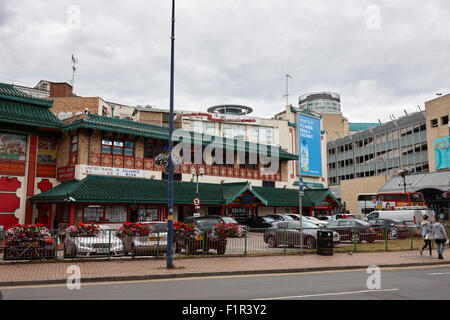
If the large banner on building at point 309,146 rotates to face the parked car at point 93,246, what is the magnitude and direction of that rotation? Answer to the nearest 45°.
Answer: approximately 45° to its right

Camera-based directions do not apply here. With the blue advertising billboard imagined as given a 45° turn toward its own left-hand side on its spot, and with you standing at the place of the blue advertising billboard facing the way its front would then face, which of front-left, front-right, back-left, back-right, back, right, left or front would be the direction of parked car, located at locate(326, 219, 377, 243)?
front-right

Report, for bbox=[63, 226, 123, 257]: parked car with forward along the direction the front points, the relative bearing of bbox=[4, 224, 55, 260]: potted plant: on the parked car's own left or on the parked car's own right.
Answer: on the parked car's own right

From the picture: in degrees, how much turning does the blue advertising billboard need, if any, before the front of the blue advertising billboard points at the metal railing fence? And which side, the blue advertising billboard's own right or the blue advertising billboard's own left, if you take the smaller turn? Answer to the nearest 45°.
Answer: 0° — it already faces it

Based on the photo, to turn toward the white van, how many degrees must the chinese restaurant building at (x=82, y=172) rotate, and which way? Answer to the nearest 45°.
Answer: approximately 45° to its left

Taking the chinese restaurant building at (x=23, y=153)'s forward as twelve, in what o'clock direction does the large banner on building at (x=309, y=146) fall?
The large banner on building is roughly at 10 o'clock from the chinese restaurant building.

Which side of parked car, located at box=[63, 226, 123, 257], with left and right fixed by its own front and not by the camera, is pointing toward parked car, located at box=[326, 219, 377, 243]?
left

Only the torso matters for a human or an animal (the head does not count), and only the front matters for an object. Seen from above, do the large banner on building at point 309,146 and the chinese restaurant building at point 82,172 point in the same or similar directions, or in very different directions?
same or similar directions

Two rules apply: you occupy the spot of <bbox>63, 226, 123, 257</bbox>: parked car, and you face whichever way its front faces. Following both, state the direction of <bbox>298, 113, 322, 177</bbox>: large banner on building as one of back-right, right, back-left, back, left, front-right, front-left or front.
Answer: back-left

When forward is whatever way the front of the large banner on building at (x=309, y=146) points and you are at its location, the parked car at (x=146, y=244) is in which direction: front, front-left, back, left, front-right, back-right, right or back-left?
front-right

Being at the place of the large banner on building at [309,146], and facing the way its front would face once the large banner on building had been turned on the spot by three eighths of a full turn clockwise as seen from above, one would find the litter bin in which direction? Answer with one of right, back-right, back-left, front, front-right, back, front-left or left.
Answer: left

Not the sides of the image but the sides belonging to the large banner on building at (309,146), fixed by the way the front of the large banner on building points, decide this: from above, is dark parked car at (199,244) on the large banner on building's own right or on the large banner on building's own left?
on the large banner on building's own right

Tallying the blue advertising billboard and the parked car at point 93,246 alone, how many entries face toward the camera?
2

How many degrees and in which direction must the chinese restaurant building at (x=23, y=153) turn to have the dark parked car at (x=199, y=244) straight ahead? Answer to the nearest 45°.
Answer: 0° — it already faces it

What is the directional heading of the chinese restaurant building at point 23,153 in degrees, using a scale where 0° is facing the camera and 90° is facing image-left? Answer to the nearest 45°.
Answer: approximately 315°

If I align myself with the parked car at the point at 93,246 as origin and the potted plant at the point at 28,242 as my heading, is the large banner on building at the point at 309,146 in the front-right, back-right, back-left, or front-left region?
back-right
